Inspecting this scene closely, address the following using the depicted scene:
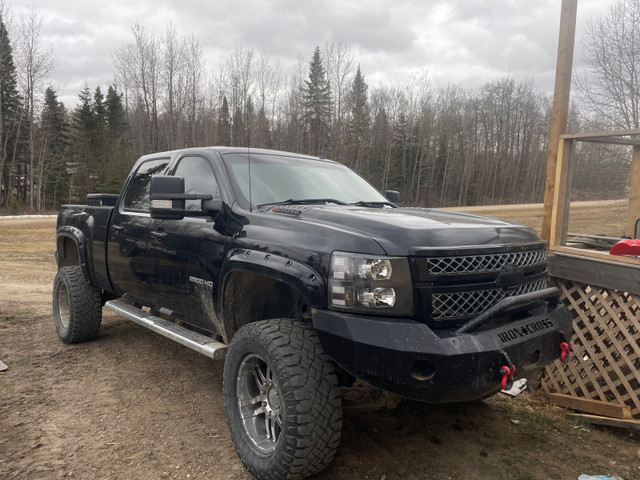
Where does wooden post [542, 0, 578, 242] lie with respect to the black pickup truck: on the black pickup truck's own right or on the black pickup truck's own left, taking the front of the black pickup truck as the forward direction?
on the black pickup truck's own left

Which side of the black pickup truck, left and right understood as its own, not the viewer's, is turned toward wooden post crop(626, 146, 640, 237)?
left

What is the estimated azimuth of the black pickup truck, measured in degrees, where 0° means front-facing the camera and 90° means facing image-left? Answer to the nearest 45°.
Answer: approximately 315°

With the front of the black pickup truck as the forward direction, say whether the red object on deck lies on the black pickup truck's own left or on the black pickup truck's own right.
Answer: on the black pickup truck's own left

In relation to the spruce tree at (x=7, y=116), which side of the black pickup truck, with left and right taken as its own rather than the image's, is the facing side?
back

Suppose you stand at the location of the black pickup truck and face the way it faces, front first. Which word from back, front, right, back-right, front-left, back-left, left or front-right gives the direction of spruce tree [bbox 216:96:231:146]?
back-left

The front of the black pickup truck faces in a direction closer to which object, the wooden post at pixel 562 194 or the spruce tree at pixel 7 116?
the wooden post

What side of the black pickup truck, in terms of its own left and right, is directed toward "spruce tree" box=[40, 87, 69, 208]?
back

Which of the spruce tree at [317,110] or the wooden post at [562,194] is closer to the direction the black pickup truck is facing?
the wooden post

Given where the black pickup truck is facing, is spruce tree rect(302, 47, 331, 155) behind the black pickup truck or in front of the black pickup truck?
behind
